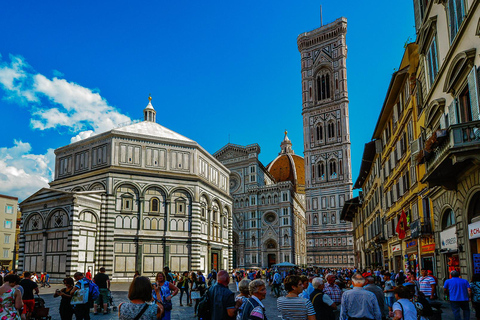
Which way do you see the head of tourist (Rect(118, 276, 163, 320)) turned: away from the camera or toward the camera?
away from the camera

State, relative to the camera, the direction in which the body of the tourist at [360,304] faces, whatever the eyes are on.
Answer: away from the camera

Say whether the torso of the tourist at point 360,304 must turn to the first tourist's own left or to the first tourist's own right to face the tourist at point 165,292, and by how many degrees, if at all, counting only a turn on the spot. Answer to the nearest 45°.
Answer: approximately 45° to the first tourist's own left

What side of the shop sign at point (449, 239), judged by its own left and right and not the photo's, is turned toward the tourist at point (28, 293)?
front

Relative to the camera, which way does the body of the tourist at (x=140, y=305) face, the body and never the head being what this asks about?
away from the camera

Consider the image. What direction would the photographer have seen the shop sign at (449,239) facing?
facing the viewer and to the left of the viewer

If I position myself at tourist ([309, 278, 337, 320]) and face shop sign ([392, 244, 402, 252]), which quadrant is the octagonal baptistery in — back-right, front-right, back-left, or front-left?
front-left

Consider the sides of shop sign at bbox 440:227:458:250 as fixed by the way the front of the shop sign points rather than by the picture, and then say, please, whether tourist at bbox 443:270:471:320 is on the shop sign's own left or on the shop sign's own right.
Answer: on the shop sign's own left
